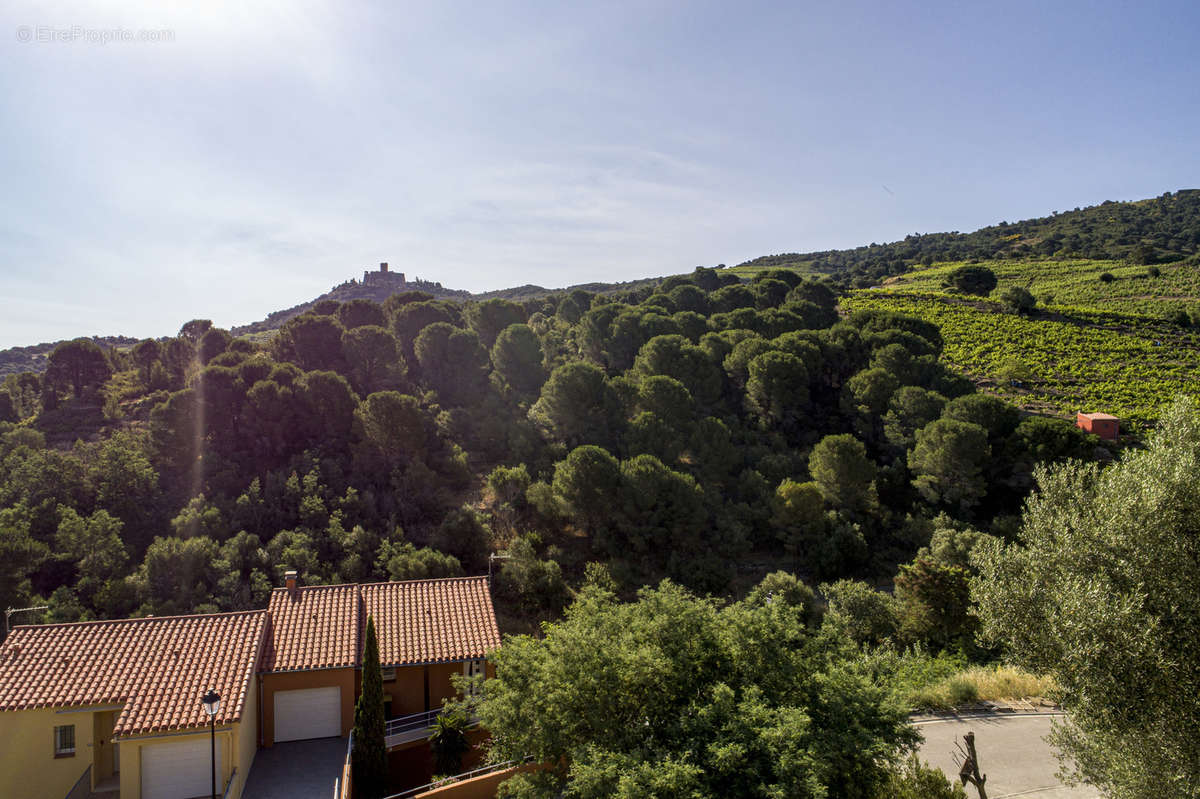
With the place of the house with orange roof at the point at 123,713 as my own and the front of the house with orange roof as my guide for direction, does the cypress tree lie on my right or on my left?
on my left

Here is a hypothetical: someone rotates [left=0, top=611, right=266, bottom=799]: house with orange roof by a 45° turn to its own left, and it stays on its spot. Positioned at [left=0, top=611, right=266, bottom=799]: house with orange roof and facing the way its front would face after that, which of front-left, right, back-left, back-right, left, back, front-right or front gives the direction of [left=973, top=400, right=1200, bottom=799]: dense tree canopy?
front

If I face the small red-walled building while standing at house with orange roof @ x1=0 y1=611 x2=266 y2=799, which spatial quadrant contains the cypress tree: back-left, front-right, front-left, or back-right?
front-right

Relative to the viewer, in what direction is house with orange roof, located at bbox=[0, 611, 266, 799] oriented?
toward the camera

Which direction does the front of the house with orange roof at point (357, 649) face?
toward the camera

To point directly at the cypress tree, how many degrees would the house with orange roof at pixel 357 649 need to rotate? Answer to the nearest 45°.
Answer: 0° — it already faces it

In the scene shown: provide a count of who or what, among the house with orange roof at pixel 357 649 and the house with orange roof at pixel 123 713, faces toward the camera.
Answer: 2

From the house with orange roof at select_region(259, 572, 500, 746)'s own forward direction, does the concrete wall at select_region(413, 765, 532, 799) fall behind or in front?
in front

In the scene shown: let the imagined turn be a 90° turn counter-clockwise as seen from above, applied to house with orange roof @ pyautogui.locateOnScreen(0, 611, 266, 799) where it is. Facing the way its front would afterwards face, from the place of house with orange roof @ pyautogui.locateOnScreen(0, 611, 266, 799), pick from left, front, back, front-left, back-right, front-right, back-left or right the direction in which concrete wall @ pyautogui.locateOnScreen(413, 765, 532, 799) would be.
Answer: front-right

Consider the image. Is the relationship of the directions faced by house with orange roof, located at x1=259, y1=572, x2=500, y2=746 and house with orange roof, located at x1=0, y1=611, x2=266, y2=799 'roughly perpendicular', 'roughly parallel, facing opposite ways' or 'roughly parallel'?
roughly parallel
